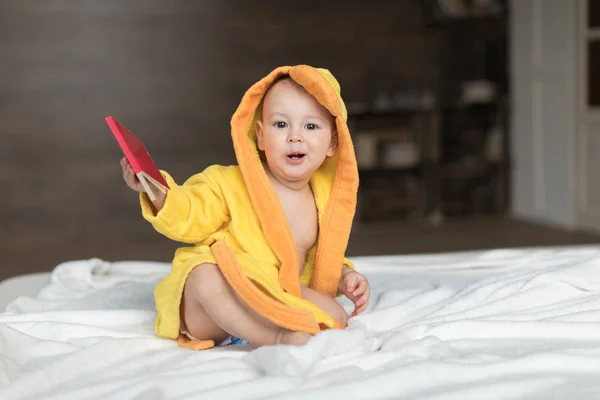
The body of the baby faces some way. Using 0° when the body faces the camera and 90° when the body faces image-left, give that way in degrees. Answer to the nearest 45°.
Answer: approximately 315°
